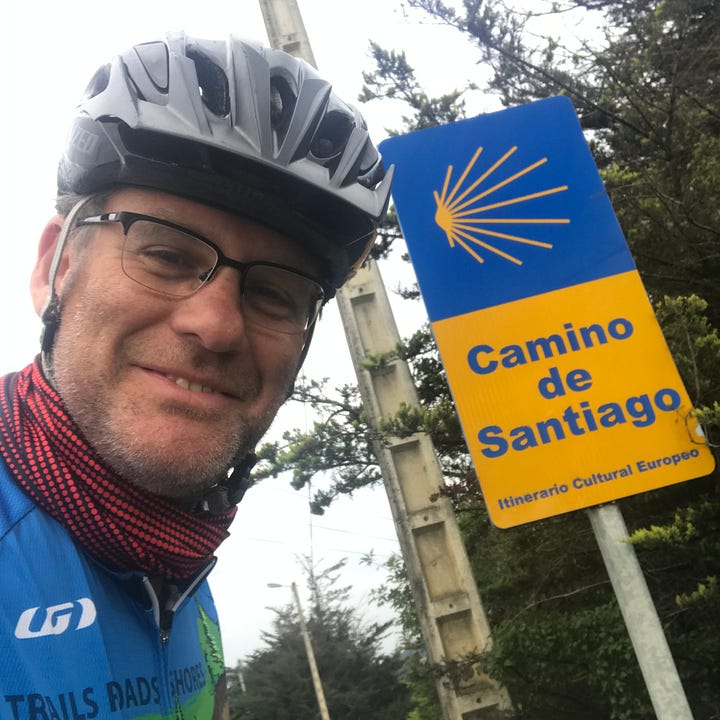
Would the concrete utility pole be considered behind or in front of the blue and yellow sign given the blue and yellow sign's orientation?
behind

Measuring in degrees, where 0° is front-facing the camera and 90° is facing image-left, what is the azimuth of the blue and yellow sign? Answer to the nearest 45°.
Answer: approximately 0°

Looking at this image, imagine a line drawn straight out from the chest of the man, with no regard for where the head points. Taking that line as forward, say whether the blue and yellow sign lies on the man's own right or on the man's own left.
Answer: on the man's own left

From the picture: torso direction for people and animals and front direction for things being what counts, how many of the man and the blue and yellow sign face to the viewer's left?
0

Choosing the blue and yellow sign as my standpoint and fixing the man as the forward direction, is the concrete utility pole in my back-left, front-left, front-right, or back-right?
back-right

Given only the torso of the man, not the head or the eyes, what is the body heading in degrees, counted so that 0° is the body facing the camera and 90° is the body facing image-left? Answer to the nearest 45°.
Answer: approximately 315°

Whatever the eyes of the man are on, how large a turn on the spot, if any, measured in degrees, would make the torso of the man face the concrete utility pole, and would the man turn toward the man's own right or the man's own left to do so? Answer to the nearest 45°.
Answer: approximately 135° to the man's own left

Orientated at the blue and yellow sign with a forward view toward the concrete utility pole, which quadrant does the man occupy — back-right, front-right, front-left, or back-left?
back-left

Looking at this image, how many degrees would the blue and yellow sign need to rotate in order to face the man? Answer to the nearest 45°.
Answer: approximately 45° to its right
